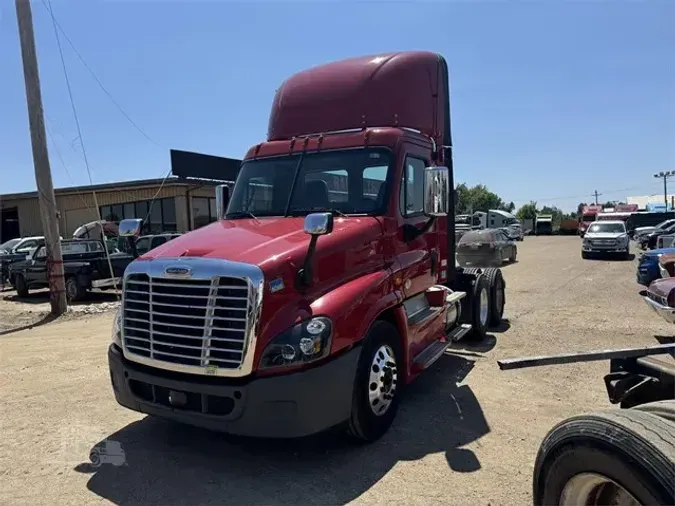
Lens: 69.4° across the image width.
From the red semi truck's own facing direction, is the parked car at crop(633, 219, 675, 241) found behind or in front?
behind

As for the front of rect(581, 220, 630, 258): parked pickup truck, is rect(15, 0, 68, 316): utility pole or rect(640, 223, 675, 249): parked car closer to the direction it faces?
the utility pole

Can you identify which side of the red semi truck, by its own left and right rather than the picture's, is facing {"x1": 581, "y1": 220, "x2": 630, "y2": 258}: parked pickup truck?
back

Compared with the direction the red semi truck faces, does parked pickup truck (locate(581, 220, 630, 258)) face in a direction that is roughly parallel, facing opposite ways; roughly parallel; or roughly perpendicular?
roughly parallel

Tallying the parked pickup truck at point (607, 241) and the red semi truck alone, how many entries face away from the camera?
0

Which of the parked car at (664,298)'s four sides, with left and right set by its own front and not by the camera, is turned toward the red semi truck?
front

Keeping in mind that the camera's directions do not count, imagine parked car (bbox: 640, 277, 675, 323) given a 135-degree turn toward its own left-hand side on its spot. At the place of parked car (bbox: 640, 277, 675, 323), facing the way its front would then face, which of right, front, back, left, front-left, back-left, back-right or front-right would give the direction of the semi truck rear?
right

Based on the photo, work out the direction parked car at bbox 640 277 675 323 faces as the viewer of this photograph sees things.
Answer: facing the viewer and to the left of the viewer

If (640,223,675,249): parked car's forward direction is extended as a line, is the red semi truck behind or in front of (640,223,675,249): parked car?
in front

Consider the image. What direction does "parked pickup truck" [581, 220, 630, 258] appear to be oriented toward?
toward the camera

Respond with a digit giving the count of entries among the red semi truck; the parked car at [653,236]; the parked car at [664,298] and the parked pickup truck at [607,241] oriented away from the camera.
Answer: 0

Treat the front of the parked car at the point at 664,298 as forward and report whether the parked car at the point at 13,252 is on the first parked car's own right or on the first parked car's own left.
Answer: on the first parked car's own right

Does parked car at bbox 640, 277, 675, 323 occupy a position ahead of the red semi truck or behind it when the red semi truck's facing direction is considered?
behind

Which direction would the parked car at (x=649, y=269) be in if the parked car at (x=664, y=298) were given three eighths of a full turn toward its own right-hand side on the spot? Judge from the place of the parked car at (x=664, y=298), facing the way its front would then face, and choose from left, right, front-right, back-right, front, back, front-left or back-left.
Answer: front

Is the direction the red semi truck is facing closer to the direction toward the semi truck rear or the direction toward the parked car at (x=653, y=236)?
the semi truck rear
